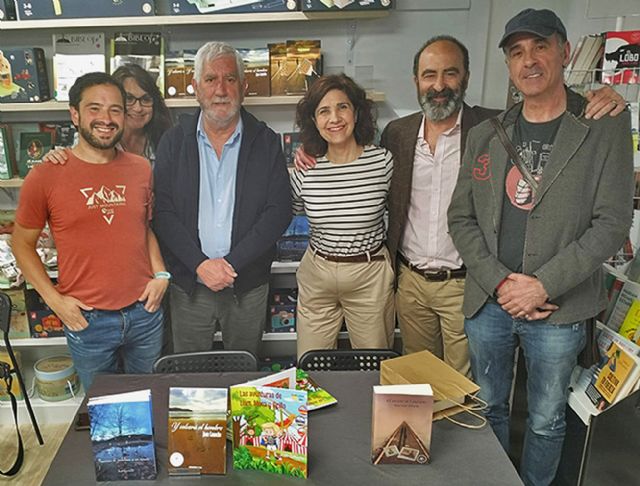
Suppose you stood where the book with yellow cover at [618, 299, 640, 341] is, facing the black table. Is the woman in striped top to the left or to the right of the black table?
right

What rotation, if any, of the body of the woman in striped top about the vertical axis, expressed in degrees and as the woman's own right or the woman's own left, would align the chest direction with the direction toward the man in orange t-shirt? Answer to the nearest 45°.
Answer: approximately 90° to the woman's own right

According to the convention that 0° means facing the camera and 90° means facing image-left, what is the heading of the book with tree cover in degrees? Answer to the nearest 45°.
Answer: approximately 0°

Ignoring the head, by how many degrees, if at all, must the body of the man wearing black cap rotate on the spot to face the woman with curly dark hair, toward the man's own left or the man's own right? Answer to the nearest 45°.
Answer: approximately 90° to the man's own right

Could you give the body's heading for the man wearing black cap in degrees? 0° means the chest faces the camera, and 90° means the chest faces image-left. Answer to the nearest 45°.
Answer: approximately 0°
